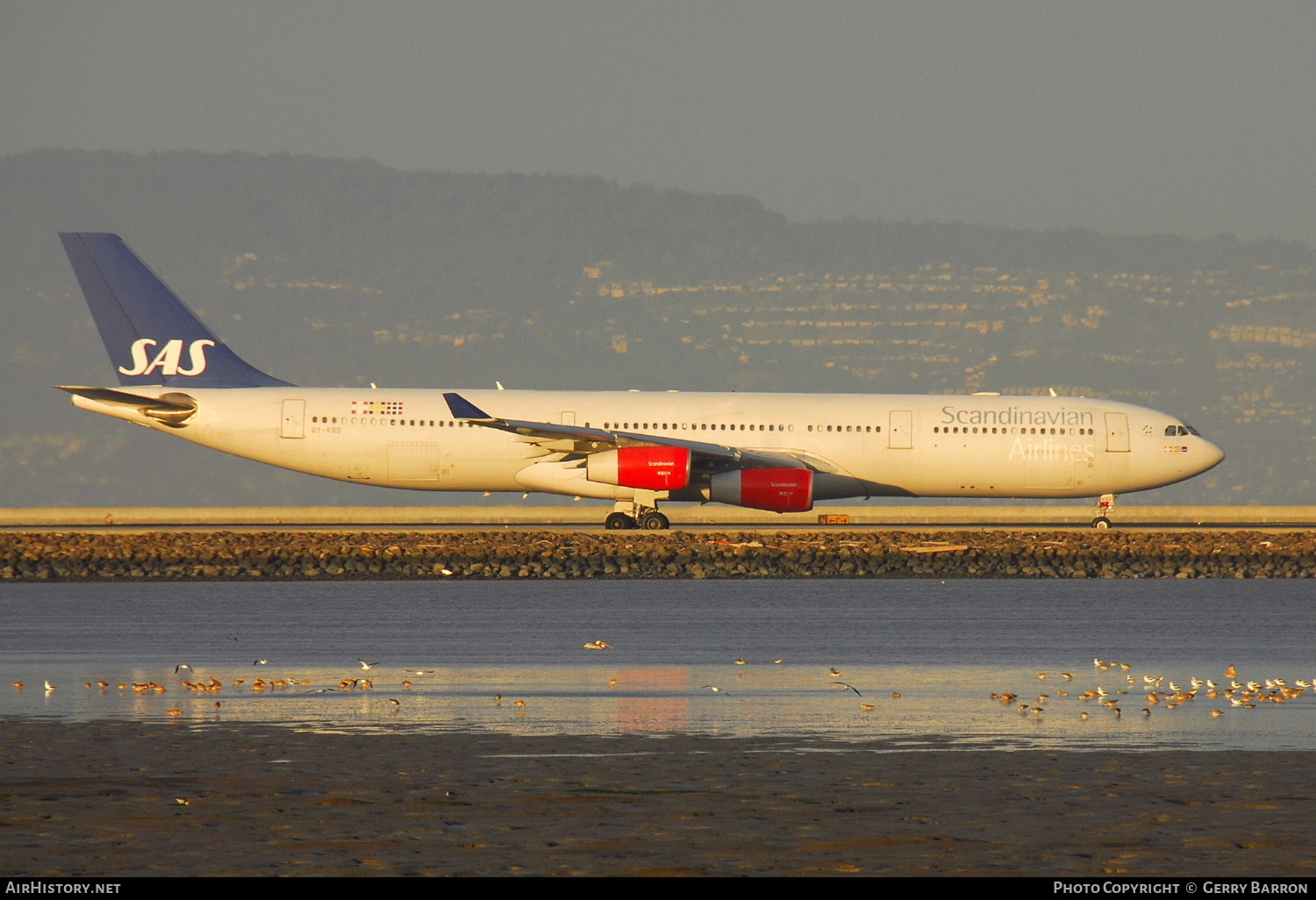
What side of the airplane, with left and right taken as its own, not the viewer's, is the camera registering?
right
